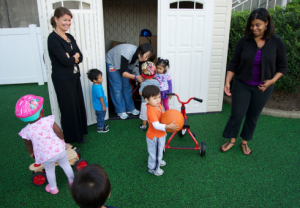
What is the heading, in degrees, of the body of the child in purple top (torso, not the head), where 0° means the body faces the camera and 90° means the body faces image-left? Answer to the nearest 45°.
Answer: approximately 45°

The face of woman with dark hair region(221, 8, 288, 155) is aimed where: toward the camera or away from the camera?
toward the camera

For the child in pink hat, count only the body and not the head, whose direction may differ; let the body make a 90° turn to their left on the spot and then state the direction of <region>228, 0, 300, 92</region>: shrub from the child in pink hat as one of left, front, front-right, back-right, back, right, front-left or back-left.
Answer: back

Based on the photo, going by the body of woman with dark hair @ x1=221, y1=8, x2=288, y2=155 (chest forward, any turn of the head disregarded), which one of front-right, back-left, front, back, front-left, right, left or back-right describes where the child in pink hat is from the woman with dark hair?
front-right

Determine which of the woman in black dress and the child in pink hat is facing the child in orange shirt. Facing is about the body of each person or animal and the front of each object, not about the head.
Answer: the woman in black dress

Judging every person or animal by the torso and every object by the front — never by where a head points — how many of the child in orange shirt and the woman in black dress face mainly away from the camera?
0

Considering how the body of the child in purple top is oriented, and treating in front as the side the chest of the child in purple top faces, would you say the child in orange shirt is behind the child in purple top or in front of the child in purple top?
in front

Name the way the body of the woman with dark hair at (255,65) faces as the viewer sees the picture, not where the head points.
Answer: toward the camera

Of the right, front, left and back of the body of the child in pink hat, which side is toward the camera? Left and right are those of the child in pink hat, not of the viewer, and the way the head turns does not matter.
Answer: back

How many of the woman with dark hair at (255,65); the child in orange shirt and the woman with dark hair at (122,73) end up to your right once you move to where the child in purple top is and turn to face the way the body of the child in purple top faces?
1
